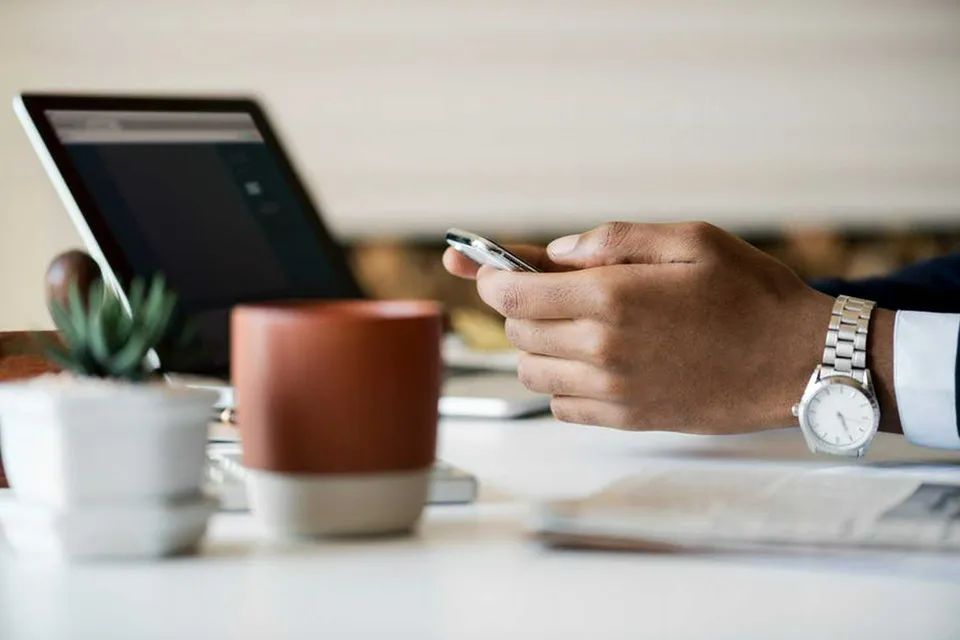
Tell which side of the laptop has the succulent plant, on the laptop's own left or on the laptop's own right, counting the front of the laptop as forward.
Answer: on the laptop's own right

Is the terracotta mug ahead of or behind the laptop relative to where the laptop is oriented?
ahead

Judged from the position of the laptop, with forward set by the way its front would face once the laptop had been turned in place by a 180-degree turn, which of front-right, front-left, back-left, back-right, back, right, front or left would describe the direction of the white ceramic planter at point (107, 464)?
back-left

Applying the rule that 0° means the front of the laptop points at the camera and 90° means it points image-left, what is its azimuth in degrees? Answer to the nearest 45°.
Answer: approximately 315°

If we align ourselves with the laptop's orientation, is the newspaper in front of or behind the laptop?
in front
